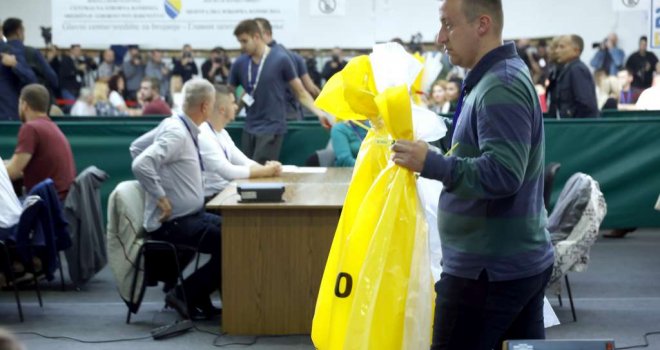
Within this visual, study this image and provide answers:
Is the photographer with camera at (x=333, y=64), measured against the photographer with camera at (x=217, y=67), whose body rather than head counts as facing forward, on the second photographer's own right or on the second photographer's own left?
on the second photographer's own left

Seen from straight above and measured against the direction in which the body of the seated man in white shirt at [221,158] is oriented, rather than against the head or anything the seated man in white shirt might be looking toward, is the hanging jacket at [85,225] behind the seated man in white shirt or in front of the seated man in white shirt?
behind

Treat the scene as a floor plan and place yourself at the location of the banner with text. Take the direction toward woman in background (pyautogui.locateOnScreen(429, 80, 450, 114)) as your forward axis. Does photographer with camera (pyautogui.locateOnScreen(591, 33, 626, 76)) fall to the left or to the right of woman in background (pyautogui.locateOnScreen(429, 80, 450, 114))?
left

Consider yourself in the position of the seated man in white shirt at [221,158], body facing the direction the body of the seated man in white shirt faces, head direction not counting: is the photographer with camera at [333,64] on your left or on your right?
on your left

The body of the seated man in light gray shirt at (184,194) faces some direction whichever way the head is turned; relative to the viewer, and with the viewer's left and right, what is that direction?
facing to the right of the viewer

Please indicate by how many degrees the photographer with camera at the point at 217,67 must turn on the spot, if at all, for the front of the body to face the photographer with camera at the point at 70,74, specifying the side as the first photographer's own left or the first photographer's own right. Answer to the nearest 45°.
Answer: approximately 90° to the first photographer's own right

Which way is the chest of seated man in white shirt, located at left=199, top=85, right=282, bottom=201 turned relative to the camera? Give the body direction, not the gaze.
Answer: to the viewer's right

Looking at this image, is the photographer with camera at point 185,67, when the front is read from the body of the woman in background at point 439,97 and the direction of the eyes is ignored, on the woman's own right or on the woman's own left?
on the woman's own right

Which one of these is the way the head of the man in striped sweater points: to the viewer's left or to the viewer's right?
to the viewer's left

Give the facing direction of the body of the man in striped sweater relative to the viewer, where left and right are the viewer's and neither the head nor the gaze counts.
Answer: facing to the left of the viewer

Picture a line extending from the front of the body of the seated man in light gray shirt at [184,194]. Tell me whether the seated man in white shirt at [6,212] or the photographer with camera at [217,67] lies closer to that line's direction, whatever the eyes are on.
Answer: the photographer with camera

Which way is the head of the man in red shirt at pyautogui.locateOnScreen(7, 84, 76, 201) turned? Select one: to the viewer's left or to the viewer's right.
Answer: to the viewer's left
